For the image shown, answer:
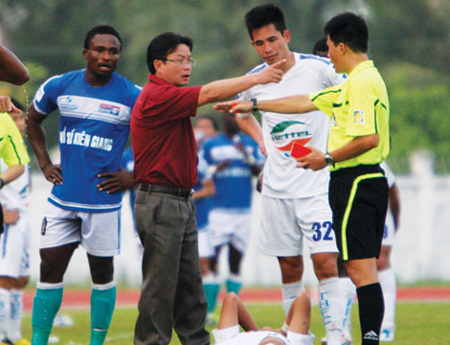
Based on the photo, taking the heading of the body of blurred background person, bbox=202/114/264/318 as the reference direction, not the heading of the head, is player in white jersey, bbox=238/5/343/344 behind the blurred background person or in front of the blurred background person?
in front

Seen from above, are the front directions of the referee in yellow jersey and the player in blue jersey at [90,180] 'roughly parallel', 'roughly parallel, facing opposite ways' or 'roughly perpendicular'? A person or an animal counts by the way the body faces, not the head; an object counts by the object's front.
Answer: roughly perpendicular

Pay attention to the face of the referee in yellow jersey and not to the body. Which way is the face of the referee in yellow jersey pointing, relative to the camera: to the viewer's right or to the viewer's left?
to the viewer's left

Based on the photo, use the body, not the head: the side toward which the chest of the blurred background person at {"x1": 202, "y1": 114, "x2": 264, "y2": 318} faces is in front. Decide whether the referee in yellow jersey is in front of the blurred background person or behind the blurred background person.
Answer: in front

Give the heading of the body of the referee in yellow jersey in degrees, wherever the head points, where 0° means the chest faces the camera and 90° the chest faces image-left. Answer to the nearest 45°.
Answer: approximately 90°

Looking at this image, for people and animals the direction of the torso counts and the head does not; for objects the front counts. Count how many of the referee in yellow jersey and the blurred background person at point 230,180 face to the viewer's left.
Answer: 1

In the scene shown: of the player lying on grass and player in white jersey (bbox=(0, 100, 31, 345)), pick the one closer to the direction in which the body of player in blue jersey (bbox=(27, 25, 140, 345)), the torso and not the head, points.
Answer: the player lying on grass

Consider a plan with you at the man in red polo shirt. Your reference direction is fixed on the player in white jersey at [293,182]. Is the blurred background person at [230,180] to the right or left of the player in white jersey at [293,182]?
left
